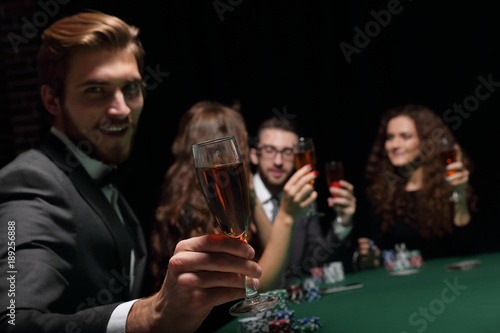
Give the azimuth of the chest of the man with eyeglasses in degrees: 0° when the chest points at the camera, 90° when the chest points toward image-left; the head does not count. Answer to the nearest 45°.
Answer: approximately 315°

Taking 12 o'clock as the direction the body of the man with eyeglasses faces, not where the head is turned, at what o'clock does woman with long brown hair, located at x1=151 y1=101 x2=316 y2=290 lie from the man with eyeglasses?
The woman with long brown hair is roughly at 2 o'clock from the man with eyeglasses.

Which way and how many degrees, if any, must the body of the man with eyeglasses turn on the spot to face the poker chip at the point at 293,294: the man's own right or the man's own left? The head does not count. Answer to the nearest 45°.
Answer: approximately 45° to the man's own right

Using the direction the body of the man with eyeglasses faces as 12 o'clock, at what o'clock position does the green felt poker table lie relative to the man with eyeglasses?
The green felt poker table is roughly at 11 o'clock from the man with eyeglasses.

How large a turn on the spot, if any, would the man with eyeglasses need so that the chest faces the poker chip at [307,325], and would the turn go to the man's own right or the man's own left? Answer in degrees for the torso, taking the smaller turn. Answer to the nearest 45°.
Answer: approximately 45° to the man's own right
